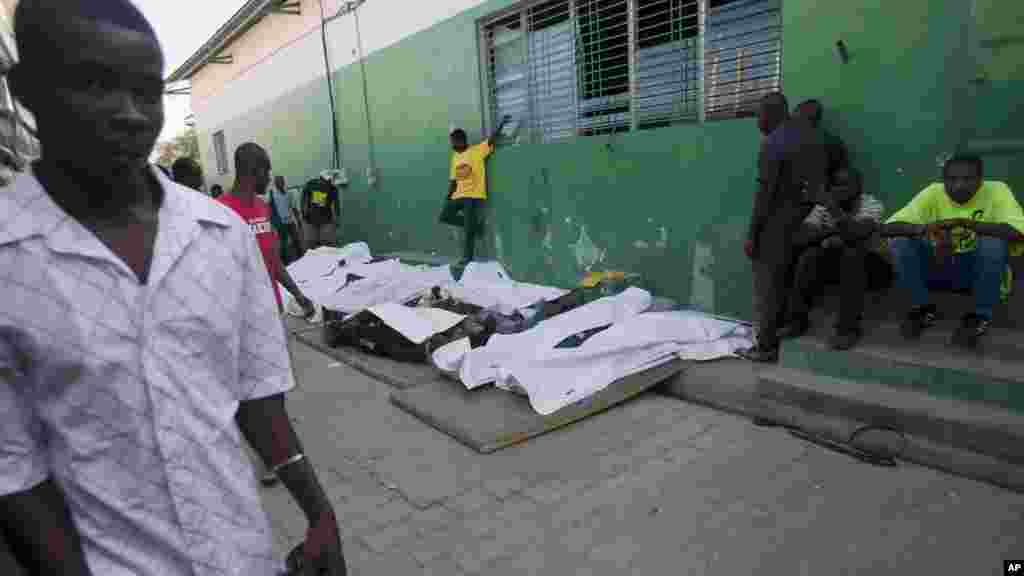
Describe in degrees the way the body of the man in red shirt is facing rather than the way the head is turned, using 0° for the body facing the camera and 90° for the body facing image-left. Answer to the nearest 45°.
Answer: approximately 315°

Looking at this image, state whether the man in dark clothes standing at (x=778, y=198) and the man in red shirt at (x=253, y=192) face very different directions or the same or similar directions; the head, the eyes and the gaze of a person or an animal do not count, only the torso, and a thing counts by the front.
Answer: very different directions

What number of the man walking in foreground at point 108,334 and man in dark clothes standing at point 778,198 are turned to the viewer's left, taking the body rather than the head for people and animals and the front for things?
1

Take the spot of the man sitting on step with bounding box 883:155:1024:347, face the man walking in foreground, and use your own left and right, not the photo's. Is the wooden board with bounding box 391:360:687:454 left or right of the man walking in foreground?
right
